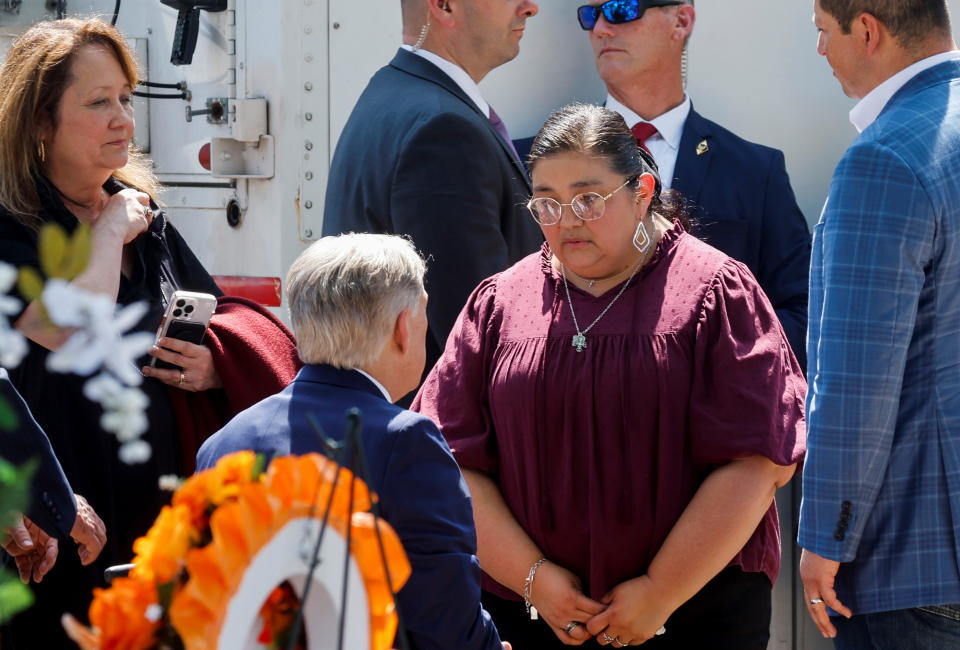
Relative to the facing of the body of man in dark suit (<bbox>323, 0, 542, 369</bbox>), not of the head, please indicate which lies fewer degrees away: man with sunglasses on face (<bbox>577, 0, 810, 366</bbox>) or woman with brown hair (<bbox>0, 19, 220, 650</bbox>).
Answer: the man with sunglasses on face

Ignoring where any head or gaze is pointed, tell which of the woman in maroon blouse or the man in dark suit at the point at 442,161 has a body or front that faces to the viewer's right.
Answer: the man in dark suit

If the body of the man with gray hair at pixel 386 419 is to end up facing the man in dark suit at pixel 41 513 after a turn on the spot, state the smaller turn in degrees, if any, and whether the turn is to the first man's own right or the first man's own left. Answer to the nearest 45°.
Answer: approximately 135° to the first man's own left

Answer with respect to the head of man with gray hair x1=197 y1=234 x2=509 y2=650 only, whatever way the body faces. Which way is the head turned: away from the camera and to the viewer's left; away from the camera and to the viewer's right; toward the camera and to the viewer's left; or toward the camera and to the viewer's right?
away from the camera and to the viewer's right

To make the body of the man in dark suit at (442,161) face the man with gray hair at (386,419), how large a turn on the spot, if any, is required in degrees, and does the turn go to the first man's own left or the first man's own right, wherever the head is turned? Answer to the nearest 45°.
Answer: approximately 90° to the first man's own right

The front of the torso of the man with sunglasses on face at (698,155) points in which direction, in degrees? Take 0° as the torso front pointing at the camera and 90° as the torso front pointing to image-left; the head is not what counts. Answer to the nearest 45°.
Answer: approximately 45°

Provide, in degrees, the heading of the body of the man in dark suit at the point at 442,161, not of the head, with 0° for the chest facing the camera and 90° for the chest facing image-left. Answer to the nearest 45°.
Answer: approximately 270°

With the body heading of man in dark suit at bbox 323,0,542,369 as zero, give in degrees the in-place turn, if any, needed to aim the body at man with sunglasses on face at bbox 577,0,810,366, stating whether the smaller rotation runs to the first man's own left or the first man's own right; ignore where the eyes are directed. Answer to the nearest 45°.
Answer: approximately 45° to the first man's own left

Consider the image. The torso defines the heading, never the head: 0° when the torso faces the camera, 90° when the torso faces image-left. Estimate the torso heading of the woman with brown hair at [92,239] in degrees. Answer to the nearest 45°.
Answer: approximately 315°

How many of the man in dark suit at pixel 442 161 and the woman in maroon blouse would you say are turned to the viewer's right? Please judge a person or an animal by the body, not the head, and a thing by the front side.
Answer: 1

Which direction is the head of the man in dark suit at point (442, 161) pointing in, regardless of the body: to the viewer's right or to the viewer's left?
to the viewer's right

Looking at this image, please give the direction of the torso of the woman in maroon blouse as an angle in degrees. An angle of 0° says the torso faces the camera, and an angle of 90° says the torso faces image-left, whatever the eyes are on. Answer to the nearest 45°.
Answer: approximately 45°
